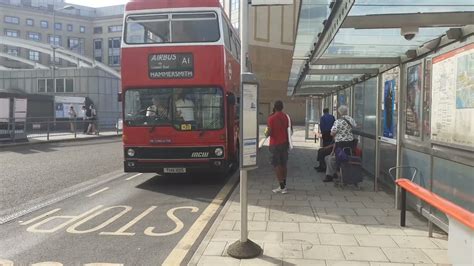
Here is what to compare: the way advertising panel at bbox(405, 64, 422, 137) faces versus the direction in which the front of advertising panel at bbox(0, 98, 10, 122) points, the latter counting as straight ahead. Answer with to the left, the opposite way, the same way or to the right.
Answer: to the right

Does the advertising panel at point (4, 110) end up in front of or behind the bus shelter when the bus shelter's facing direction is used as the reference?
in front

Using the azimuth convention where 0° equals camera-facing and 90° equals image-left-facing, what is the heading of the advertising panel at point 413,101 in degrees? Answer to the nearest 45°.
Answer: approximately 45°

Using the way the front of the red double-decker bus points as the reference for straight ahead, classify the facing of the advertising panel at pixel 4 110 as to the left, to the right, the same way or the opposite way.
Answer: the same way

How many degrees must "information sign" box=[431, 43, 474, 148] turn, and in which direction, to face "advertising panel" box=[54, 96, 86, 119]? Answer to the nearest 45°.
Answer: approximately 90° to its right

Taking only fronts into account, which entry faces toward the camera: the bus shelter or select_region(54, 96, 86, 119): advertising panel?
the advertising panel

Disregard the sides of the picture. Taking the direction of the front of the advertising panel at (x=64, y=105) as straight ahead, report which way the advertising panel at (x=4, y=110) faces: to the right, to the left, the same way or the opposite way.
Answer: the same way

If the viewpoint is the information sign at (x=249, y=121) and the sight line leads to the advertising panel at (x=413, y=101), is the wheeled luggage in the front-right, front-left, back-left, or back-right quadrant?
front-left

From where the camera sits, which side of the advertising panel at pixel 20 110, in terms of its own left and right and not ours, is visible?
front

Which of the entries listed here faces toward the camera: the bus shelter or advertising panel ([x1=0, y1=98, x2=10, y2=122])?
the advertising panel

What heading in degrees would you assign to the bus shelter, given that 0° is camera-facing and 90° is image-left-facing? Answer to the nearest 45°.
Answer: approximately 90°

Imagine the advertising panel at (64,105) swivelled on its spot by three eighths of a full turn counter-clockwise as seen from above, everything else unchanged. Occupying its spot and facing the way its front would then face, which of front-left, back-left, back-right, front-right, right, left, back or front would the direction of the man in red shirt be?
back-right

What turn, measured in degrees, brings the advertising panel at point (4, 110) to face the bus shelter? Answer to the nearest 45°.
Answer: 0° — it already faces it

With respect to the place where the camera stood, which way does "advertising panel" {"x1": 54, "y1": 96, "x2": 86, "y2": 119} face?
facing the viewer

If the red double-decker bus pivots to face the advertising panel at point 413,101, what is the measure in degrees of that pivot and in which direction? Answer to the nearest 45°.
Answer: approximately 45° to its left

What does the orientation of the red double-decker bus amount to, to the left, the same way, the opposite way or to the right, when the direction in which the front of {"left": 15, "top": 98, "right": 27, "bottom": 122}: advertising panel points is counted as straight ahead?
the same way
